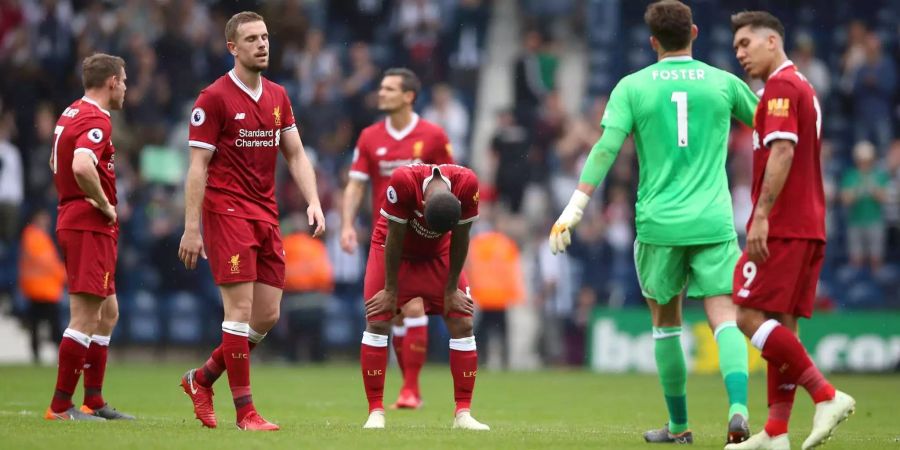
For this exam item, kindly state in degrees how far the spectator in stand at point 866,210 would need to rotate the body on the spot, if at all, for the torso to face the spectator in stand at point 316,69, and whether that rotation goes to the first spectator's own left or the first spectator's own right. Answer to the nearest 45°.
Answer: approximately 90° to the first spectator's own right

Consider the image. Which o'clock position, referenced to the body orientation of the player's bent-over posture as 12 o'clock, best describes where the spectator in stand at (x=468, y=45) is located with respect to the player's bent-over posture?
The spectator in stand is roughly at 6 o'clock from the player's bent-over posture.

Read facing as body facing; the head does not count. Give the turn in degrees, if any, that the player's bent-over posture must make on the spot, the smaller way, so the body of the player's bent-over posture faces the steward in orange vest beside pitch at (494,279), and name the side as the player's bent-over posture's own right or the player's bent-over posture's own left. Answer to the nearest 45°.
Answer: approximately 180°

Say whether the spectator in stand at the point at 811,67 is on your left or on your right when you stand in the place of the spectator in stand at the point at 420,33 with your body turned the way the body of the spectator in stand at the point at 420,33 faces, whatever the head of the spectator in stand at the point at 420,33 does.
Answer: on your left

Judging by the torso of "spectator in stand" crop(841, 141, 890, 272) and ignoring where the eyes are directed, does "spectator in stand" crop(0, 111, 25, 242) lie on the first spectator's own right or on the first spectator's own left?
on the first spectator's own right

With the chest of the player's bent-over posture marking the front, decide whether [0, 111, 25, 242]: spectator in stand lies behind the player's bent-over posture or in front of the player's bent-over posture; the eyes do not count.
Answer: behind

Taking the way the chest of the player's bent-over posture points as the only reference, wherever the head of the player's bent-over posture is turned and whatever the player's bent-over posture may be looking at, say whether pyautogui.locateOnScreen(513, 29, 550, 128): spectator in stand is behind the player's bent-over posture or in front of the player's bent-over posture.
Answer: behind

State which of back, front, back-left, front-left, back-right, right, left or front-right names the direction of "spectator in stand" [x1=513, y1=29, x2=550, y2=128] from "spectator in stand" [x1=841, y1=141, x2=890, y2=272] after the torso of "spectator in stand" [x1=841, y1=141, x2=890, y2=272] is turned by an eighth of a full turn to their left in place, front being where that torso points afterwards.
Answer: back-right
